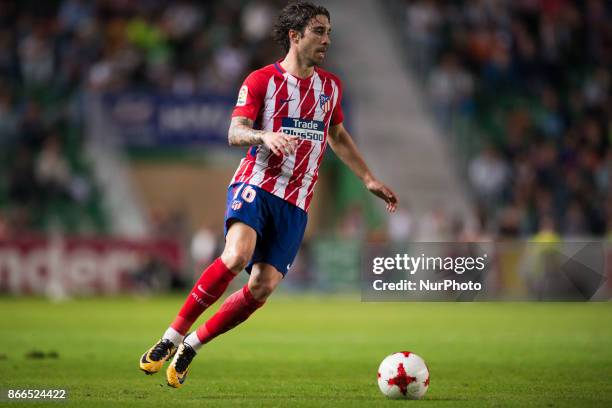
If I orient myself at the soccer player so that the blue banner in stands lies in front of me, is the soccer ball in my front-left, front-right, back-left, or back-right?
back-right

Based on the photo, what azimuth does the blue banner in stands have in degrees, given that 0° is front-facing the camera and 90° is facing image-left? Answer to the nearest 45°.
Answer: approximately 0°

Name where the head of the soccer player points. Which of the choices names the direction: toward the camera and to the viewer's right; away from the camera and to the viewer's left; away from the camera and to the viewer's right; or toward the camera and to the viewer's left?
toward the camera and to the viewer's right

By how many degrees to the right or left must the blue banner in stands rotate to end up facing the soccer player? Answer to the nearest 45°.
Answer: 0° — it already faces them

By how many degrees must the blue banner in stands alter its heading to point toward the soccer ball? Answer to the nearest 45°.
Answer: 0° — it already faces it
